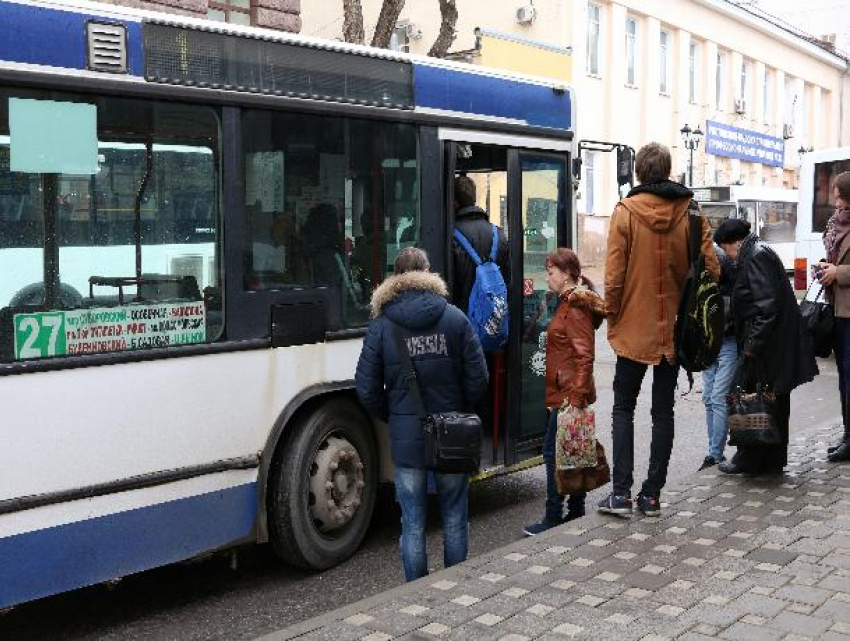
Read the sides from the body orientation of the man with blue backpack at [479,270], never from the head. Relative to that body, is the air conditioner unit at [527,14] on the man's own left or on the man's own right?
on the man's own right

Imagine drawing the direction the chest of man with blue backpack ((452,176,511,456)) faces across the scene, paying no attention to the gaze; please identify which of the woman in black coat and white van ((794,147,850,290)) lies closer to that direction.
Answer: the white van

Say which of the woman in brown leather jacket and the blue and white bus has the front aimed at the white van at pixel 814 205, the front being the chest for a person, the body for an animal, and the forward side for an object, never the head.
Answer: the blue and white bus

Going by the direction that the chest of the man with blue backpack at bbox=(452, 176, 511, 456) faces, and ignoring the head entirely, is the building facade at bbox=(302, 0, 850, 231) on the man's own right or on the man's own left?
on the man's own right

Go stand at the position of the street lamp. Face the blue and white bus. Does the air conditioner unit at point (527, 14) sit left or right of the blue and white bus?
right

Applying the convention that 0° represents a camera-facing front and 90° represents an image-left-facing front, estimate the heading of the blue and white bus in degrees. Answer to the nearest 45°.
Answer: approximately 225°

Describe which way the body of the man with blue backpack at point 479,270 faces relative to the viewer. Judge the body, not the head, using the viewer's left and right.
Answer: facing away from the viewer and to the left of the viewer

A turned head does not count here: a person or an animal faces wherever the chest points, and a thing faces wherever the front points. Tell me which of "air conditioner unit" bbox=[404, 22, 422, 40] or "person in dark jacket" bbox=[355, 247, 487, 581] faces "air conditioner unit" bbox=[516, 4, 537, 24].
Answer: the person in dark jacket

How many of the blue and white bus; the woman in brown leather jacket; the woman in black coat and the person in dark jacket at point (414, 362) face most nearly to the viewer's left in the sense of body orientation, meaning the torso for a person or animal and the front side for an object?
2

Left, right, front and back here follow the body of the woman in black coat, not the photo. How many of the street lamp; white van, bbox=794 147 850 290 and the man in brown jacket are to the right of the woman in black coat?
2

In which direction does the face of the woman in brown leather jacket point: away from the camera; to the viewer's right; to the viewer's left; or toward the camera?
to the viewer's left

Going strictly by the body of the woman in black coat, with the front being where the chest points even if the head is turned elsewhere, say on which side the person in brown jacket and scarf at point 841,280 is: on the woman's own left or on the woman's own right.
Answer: on the woman's own right

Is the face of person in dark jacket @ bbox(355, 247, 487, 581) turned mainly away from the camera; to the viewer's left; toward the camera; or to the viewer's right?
away from the camera

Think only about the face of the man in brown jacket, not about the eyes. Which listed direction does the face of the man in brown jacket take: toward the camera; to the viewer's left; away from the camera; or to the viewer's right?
away from the camera

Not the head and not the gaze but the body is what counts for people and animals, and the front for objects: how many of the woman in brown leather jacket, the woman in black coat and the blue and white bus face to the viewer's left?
2

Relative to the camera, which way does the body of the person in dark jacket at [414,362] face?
away from the camera

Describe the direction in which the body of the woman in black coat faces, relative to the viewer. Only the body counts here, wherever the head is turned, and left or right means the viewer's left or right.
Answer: facing to the left of the viewer

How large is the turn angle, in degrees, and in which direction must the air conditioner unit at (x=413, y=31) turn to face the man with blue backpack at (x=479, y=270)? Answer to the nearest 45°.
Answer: approximately 45° to its left
